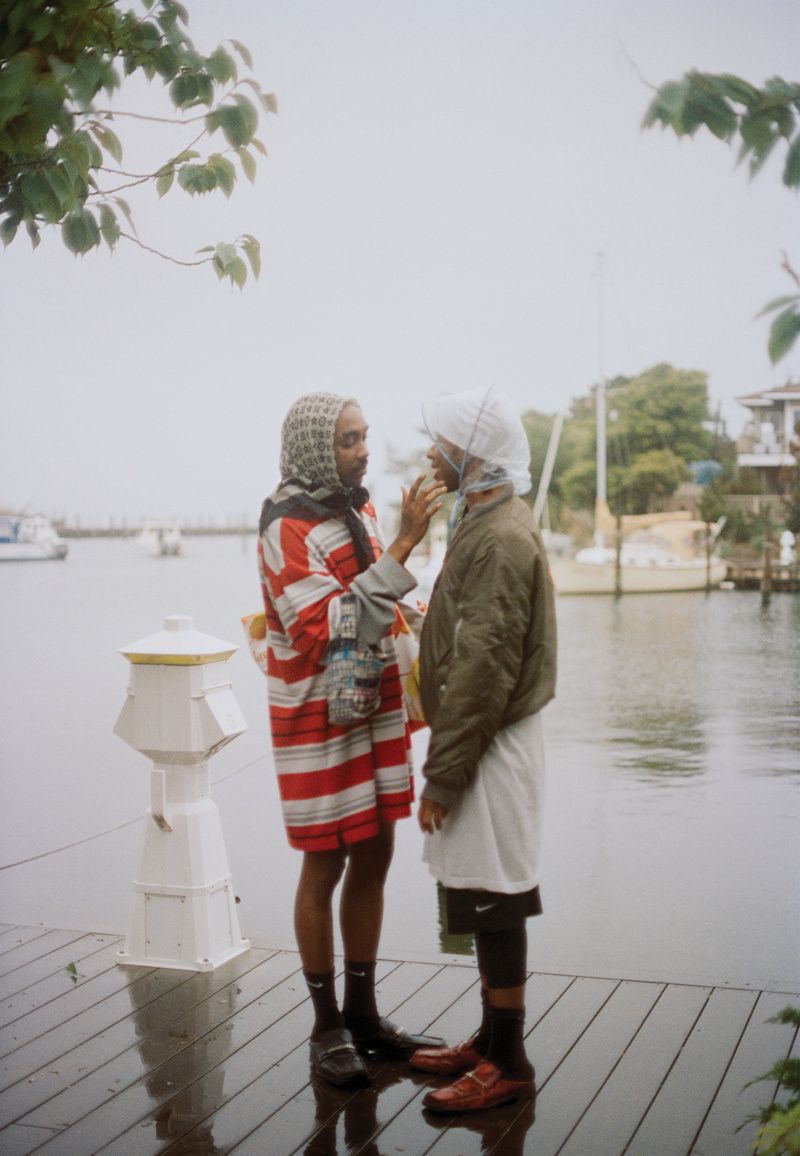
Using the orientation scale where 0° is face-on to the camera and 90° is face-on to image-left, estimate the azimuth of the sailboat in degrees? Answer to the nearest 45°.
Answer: approximately 90°

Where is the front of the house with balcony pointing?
toward the camera

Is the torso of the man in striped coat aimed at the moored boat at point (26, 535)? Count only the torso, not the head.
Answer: no

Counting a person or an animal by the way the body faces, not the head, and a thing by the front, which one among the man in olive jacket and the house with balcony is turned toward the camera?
the house with balcony

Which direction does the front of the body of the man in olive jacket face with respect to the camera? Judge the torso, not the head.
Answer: to the viewer's left

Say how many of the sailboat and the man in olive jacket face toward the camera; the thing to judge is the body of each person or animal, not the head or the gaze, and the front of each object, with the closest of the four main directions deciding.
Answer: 0

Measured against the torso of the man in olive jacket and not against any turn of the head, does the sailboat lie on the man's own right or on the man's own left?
on the man's own right

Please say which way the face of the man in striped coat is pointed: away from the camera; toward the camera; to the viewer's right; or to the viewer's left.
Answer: to the viewer's right

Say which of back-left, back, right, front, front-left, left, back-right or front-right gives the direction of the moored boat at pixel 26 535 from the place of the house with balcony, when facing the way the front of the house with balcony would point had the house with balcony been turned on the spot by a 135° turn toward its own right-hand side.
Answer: left

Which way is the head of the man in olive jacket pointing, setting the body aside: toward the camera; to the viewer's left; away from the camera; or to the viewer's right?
to the viewer's left

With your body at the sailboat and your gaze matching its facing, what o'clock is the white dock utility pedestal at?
The white dock utility pedestal is roughly at 9 o'clock from the sailboat.

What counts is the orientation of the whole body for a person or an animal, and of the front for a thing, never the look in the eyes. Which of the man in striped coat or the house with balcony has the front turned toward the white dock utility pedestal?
the house with balcony
